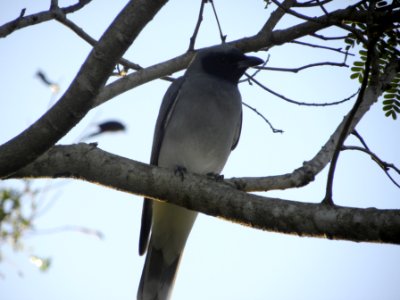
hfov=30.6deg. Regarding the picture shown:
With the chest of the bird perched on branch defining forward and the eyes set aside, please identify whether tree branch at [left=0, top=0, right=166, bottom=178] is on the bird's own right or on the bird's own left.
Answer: on the bird's own right

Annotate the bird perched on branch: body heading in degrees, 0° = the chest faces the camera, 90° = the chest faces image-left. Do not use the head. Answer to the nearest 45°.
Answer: approximately 315°
